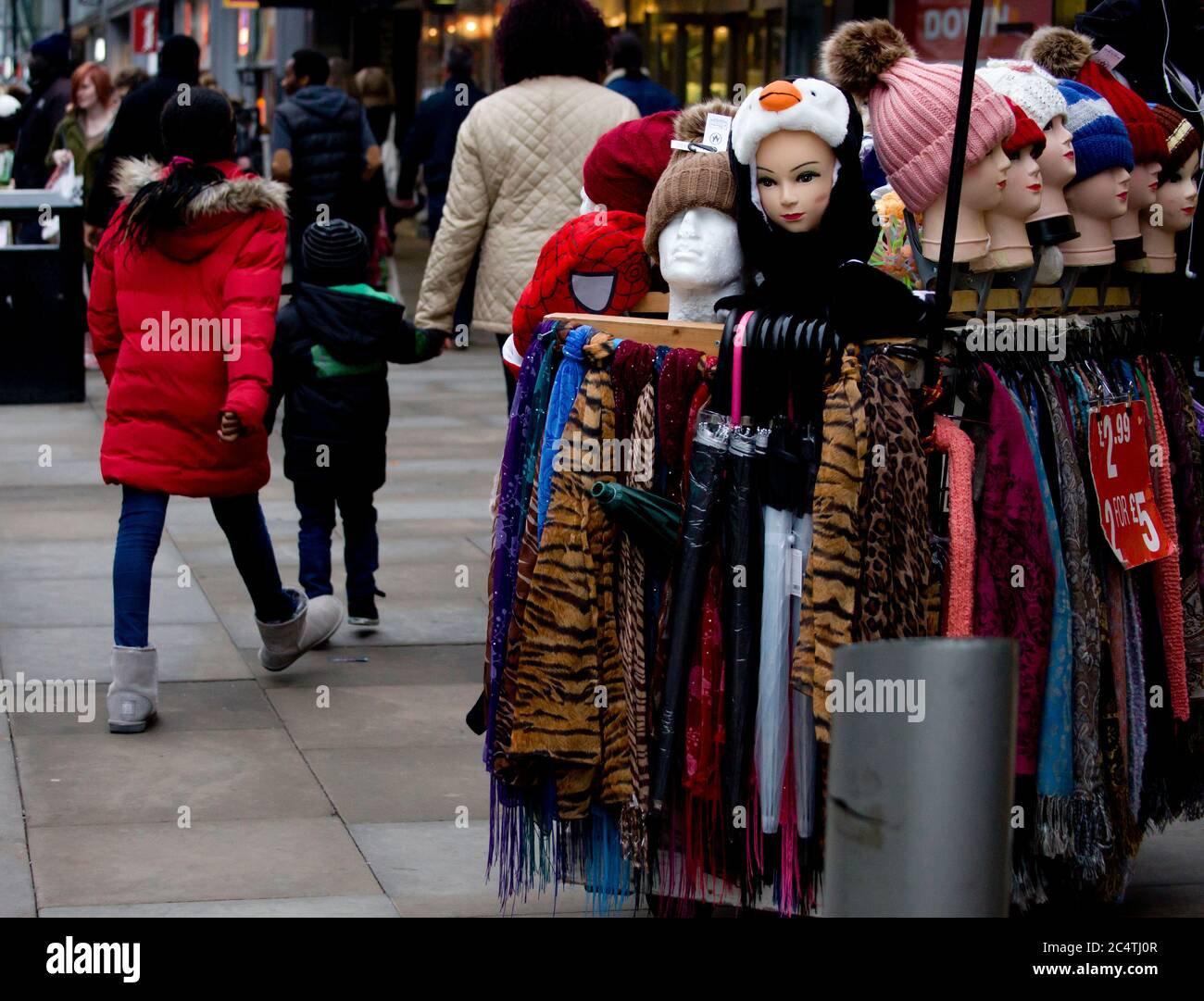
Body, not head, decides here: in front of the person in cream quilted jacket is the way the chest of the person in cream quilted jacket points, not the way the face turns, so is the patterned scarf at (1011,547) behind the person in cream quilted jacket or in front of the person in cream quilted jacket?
behind

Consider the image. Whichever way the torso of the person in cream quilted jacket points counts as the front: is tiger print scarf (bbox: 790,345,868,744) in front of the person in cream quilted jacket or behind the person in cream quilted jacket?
behind

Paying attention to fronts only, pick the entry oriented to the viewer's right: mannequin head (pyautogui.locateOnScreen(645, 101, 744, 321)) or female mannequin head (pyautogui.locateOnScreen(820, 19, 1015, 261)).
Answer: the female mannequin head

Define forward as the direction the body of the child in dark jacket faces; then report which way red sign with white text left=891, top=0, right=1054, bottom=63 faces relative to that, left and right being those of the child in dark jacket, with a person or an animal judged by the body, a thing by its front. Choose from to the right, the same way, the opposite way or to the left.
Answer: the opposite way

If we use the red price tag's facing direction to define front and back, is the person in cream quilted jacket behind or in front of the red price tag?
behind

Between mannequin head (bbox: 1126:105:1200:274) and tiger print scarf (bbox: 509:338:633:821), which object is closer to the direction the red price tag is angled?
the tiger print scarf

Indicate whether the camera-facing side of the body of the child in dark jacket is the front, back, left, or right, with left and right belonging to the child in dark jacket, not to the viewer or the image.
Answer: back

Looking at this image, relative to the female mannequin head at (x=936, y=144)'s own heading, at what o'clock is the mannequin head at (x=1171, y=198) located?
The mannequin head is roughly at 10 o'clock from the female mannequin head.

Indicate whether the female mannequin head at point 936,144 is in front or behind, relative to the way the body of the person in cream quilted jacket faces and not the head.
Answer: behind

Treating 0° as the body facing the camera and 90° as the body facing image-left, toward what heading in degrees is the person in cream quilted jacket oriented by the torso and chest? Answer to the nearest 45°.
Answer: approximately 180°

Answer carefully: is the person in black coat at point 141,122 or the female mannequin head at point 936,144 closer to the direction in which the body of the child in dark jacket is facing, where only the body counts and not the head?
the person in black coat

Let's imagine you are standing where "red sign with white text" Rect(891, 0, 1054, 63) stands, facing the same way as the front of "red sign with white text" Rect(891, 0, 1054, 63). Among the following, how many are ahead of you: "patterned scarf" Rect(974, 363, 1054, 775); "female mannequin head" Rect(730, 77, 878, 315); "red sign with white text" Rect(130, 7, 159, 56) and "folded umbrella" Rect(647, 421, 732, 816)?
3
